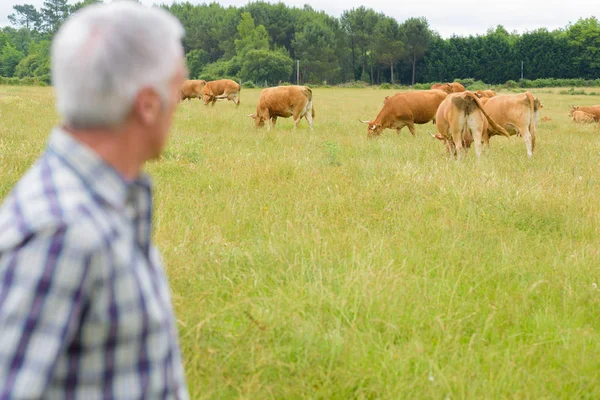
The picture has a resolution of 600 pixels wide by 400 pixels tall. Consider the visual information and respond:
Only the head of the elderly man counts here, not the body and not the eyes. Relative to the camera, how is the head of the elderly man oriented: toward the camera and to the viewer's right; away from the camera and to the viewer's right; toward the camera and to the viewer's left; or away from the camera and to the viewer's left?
away from the camera and to the viewer's right

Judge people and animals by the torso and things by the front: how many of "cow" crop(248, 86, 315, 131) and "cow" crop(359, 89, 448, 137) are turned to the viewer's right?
0

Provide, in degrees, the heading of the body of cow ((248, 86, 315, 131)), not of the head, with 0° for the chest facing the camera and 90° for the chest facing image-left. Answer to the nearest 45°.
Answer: approximately 90°

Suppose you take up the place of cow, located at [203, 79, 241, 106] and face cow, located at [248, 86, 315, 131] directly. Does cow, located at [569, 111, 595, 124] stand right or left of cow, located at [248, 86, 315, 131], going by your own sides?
left

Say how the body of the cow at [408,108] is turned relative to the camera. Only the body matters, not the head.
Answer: to the viewer's left

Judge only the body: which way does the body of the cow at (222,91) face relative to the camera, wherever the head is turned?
to the viewer's left

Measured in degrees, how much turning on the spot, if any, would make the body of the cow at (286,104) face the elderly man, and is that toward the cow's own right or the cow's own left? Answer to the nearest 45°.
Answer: approximately 90° to the cow's own left

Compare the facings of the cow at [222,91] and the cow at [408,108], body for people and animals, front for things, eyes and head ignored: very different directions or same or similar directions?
same or similar directions

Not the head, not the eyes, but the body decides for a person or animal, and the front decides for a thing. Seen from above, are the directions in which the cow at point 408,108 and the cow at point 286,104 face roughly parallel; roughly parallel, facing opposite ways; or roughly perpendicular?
roughly parallel

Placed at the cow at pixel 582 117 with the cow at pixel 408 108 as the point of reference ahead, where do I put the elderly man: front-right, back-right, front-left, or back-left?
front-left

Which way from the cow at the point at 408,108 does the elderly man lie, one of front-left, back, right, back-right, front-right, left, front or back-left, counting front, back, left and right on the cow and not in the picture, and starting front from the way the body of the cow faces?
left

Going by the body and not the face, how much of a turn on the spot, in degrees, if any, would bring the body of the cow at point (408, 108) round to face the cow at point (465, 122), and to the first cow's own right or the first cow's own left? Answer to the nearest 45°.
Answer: approximately 90° to the first cow's own left

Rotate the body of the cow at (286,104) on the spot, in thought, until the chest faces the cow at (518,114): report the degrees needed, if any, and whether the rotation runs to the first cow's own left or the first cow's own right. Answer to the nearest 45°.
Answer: approximately 135° to the first cow's own left

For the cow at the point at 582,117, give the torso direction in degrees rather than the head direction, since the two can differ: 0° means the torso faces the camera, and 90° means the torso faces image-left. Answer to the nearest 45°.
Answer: approximately 90°
